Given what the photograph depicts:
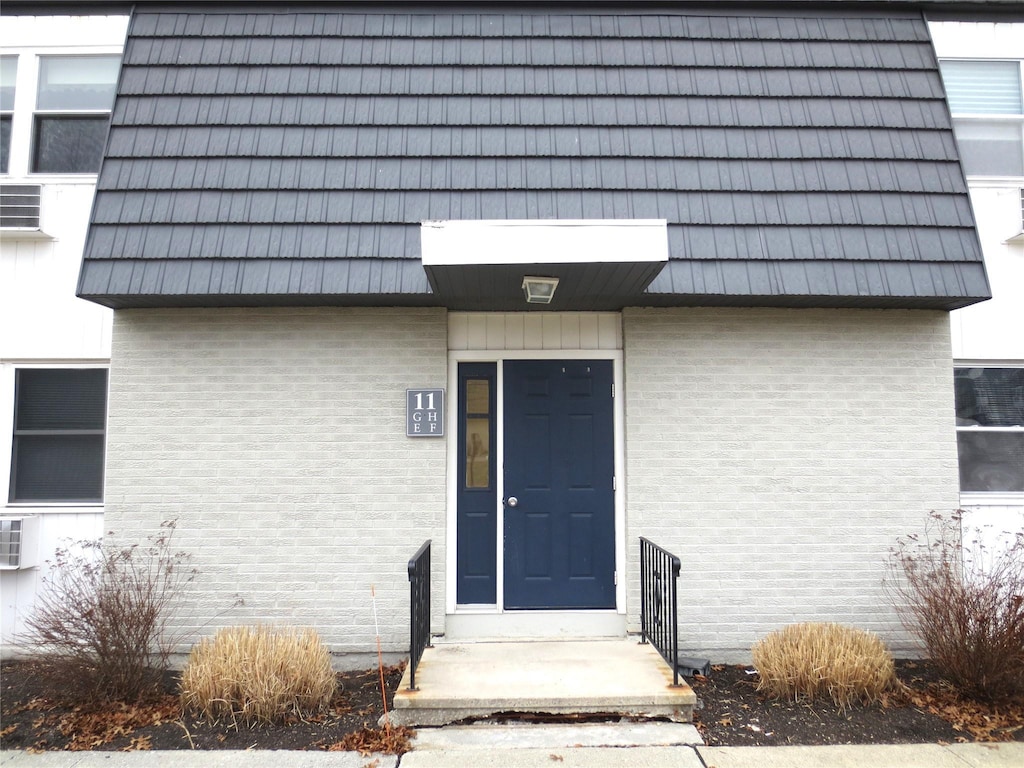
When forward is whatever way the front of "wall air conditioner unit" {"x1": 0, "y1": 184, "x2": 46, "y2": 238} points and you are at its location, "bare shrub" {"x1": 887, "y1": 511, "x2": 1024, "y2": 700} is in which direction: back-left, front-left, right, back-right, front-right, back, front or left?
front-left

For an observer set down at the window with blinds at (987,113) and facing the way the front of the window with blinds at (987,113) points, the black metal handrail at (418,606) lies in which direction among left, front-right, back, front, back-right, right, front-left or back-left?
front-right

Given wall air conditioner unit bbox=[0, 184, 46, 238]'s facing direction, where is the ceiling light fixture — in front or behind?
in front

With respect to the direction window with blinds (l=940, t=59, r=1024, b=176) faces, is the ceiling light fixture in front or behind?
in front

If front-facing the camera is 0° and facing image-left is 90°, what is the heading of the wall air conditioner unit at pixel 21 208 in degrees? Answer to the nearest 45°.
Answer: approximately 0°

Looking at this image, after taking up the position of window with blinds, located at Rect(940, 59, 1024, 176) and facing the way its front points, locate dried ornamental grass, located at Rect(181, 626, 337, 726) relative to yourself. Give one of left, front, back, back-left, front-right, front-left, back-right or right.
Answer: front-right
